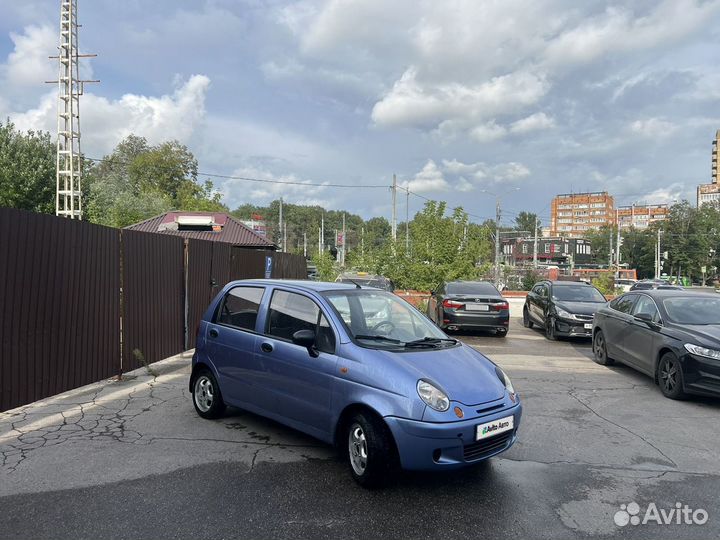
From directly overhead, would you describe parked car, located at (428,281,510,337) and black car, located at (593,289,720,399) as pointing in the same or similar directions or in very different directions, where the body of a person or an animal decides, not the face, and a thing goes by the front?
very different directions

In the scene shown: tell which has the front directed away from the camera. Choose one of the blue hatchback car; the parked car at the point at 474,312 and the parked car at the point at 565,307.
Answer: the parked car at the point at 474,312

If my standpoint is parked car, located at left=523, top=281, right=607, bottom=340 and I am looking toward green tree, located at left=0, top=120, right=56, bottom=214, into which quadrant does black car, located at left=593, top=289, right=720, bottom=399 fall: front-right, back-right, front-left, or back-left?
back-left

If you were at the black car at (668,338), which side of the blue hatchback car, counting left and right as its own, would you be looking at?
left

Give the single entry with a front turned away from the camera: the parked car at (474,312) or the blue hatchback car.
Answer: the parked car

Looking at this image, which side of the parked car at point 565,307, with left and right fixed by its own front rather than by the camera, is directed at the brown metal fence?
right

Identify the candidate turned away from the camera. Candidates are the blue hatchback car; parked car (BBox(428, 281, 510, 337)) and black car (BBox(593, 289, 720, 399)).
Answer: the parked car

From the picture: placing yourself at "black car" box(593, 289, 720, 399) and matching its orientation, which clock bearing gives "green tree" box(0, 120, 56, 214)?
The green tree is roughly at 5 o'clock from the black car.

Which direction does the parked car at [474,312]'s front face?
away from the camera

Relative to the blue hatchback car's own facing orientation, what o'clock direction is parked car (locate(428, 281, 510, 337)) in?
The parked car is roughly at 8 o'clock from the blue hatchback car.

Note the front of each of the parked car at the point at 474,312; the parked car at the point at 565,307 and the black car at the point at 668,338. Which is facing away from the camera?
the parked car at the point at 474,312

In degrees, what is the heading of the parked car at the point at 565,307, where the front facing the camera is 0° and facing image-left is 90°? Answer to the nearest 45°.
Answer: approximately 315°

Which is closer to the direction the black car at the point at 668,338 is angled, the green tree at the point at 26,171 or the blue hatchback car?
the blue hatchback car

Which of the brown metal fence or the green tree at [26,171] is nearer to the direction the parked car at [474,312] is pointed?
the green tree
